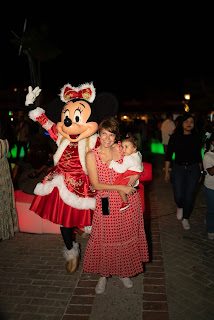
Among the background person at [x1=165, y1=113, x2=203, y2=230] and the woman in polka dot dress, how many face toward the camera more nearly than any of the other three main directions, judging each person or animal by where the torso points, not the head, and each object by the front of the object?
2

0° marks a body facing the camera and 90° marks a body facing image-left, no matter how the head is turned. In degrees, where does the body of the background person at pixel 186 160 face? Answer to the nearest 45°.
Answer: approximately 0°

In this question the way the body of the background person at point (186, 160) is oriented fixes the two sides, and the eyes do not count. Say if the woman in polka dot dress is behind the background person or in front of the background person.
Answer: in front

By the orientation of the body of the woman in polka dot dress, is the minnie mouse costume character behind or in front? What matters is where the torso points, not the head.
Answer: behind

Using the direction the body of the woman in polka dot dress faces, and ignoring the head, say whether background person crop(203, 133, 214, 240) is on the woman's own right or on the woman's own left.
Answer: on the woman's own left

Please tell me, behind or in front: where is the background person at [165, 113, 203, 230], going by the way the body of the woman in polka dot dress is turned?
behind

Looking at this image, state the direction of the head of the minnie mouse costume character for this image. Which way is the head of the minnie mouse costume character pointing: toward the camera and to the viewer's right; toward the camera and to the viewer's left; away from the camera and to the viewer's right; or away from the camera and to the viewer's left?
toward the camera and to the viewer's left
